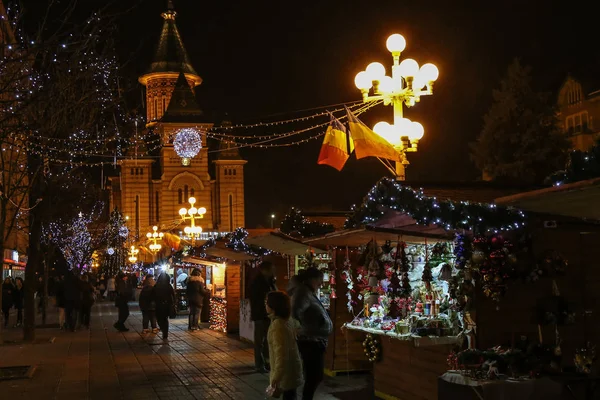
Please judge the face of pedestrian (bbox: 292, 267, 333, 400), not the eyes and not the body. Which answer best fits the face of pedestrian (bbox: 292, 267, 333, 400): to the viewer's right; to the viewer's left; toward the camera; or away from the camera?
to the viewer's right

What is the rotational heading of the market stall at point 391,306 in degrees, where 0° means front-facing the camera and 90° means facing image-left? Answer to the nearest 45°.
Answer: approximately 45°

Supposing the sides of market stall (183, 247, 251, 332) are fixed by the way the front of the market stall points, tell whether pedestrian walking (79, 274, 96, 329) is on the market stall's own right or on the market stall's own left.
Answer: on the market stall's own right

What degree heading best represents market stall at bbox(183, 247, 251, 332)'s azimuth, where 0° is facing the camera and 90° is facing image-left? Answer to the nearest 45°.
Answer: approximately 45°

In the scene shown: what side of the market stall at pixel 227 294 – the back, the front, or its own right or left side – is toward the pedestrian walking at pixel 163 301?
front

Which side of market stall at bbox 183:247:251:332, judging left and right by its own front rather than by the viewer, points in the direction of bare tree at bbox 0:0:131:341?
front

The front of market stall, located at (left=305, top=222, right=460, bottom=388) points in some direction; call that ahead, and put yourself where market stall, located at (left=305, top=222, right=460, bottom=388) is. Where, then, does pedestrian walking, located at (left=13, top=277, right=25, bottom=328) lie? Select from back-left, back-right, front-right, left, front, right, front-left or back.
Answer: right

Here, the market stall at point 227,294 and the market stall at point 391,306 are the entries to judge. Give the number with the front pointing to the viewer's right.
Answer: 0

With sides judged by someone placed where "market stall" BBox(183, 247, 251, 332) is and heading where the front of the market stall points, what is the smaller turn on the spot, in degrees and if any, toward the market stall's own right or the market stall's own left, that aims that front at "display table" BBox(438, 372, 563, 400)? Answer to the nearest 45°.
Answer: approximately 45° to the market stall's own left
